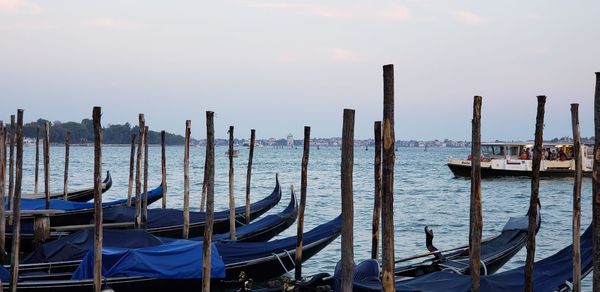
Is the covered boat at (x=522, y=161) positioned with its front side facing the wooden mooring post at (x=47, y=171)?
no

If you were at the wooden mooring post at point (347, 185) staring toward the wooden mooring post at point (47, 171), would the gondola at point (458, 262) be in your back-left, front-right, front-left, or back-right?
back-right

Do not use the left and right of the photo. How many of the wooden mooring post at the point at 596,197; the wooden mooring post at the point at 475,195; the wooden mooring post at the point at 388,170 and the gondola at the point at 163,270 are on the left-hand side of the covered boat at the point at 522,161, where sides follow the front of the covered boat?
4

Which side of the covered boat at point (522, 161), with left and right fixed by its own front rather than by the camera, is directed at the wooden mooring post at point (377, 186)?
left

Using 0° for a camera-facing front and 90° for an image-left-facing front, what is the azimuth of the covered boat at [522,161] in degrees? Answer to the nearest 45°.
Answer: approximately 90°

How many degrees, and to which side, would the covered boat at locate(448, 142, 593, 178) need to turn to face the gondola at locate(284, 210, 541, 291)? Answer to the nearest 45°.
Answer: approximately 90° to its left

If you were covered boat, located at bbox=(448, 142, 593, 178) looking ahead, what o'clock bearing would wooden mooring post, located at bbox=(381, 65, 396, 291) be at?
The wooden mooring post is roughly at 9 o'clock from the covered boat.

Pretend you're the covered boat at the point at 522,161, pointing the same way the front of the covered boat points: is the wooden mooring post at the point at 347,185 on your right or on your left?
on your left

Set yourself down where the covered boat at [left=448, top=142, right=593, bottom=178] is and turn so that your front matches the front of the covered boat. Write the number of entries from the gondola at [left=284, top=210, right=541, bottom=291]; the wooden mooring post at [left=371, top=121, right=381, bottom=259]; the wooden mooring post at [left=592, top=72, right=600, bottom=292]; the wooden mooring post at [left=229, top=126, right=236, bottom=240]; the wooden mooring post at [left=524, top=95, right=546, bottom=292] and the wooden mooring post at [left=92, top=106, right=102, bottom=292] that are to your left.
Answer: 6

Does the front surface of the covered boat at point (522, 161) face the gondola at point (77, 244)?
no

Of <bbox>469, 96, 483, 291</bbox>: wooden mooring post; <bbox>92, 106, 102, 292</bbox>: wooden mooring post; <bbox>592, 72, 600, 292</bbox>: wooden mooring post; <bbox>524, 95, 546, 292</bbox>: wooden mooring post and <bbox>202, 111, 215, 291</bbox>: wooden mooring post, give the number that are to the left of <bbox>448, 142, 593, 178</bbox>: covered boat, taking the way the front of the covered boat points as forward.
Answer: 5

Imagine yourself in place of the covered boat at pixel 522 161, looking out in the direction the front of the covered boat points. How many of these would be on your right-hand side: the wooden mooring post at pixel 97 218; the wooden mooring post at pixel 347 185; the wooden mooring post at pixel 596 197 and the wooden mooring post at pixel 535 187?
0
